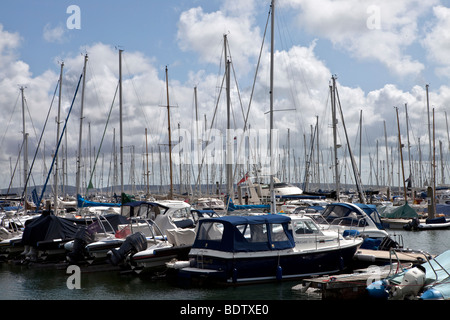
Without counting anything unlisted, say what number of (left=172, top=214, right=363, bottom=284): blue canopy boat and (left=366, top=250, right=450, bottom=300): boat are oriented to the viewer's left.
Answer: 0

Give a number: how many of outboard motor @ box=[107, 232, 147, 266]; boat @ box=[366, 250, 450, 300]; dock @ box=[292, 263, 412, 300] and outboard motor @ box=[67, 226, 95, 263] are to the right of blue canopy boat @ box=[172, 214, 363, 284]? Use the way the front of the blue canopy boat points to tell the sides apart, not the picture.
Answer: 2

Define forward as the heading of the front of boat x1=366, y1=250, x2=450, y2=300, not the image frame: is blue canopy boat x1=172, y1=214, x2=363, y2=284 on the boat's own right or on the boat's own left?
on the boat's own left

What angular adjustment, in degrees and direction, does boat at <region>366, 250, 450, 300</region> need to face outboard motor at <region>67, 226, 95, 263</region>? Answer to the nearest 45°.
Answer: approximately 135° to its left

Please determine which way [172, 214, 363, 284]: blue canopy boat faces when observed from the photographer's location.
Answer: facing away from the viewer and to the right of the viewer

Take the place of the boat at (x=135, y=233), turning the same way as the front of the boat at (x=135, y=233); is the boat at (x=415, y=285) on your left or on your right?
on your right

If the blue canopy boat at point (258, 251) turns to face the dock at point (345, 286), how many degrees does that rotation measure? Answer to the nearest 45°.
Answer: approximately 90° to its right

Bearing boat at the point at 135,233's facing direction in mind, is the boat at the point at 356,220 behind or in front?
in front

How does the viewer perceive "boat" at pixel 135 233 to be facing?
facing away from the viewer and to the right of the viewer

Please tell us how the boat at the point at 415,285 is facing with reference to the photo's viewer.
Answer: facing away from the viewer and to the right of the viewer

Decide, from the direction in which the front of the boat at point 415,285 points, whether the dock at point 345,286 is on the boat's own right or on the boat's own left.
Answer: on the boat's own left

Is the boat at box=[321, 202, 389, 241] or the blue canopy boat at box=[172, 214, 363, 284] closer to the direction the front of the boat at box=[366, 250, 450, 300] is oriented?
the boat

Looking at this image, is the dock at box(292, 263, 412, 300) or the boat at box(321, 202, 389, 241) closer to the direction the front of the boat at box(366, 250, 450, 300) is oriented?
the boat

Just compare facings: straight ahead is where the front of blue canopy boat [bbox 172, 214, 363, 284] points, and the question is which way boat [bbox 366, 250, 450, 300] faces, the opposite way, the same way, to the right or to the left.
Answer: the same way

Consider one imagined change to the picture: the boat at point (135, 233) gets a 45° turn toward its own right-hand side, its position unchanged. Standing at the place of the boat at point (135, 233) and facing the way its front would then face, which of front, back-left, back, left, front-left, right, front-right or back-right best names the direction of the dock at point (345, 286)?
front-right
